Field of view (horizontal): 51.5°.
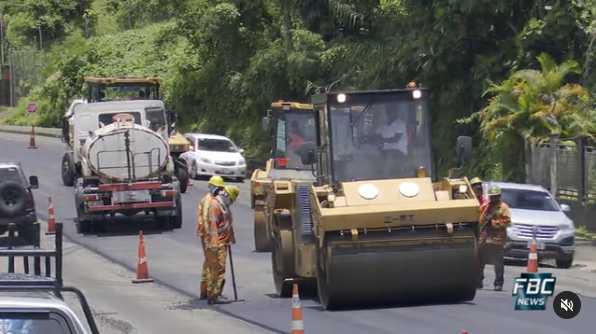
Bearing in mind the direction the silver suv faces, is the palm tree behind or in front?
behind

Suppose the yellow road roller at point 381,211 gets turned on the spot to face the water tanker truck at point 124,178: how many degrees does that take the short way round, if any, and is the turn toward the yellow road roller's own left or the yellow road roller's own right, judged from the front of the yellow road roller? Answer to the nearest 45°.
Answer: approximately 135° to the yellow road roller's own right

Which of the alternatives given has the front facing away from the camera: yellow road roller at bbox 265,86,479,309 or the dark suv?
the dark suv

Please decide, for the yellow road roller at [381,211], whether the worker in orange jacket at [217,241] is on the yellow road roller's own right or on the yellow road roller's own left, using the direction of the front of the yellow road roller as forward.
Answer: on the yellow road roller's own right

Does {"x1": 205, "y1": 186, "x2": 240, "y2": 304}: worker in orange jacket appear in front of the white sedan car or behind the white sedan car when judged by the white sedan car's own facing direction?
in front

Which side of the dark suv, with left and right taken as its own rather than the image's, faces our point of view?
back

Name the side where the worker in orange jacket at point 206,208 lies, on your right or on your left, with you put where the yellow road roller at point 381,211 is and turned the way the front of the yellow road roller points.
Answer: on your right

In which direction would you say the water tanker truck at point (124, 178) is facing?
away from the camera

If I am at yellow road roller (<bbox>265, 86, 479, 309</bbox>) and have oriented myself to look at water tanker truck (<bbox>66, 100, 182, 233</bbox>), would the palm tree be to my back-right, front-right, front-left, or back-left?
front-right

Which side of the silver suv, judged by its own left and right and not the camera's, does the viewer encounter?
front

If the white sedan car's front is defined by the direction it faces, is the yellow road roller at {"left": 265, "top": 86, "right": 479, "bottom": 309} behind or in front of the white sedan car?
in front
